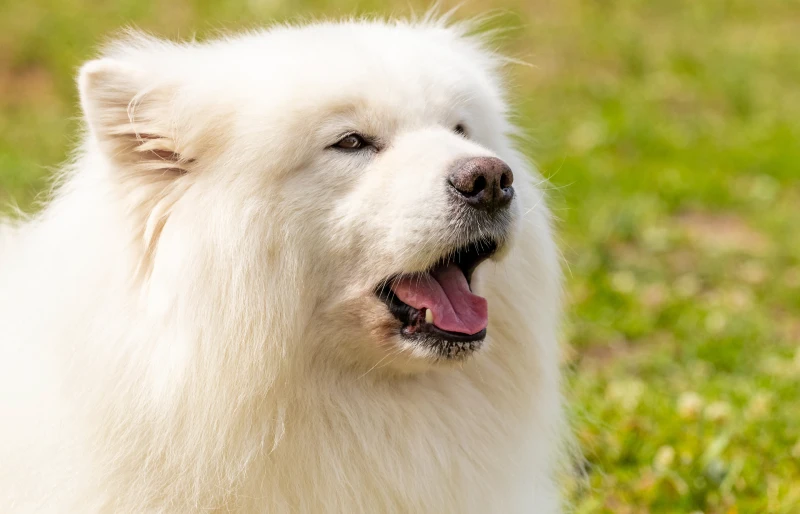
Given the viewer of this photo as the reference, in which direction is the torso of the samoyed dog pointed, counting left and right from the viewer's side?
facing the viewer and to the right of the viewer
